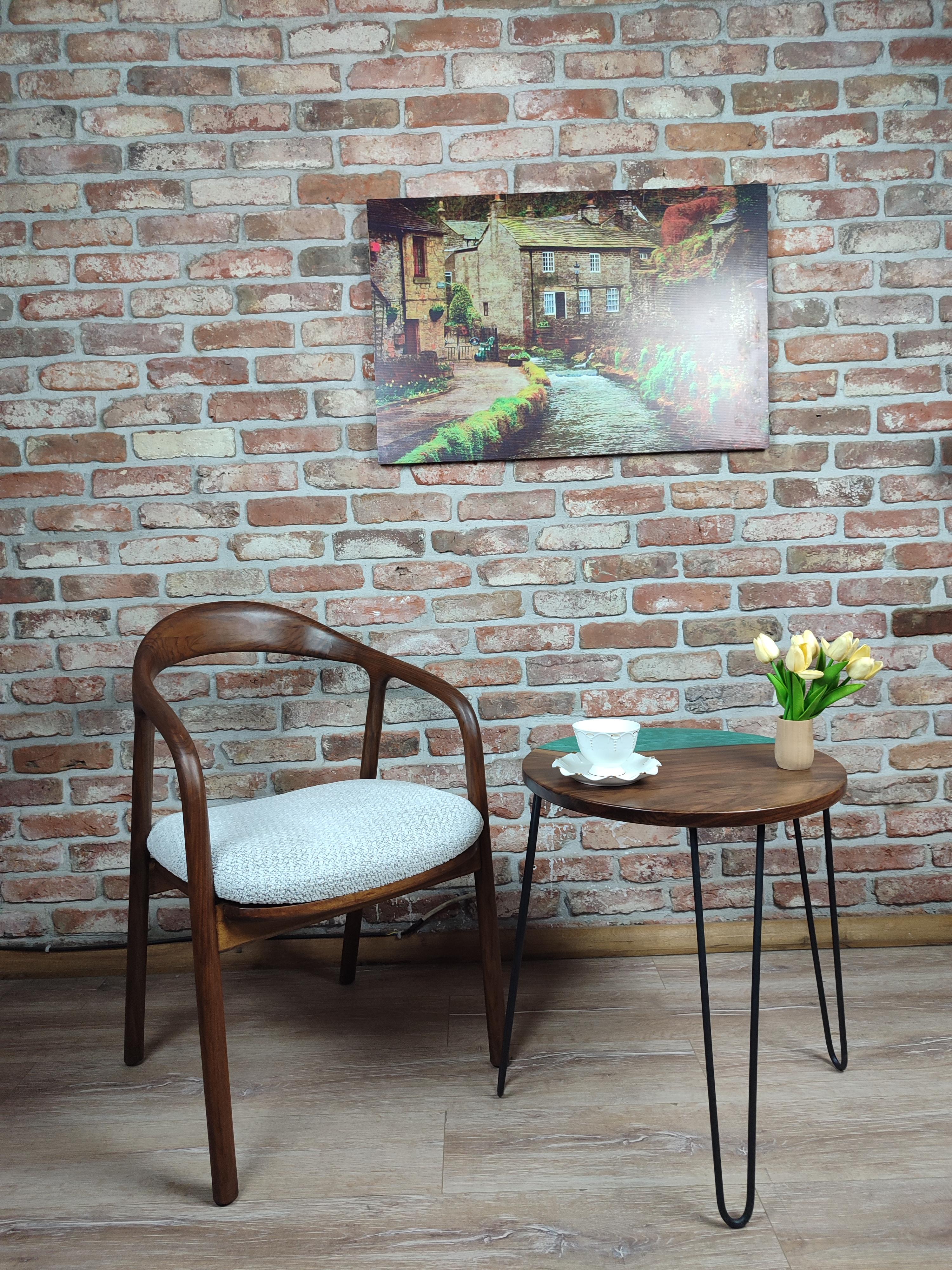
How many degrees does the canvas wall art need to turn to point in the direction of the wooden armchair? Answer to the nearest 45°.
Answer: approximately 45° to its right

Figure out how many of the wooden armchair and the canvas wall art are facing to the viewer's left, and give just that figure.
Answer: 0

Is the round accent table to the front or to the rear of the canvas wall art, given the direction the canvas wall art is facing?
to the front

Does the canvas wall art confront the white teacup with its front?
yes

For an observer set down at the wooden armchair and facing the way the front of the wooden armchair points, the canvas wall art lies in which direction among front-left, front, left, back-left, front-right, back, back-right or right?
left

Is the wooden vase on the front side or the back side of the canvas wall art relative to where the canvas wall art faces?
on the front side

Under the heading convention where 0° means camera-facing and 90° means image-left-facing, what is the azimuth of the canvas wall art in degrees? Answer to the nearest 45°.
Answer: approximately 0°

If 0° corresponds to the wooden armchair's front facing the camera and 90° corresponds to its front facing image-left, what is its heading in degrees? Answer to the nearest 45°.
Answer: approximately 315°
